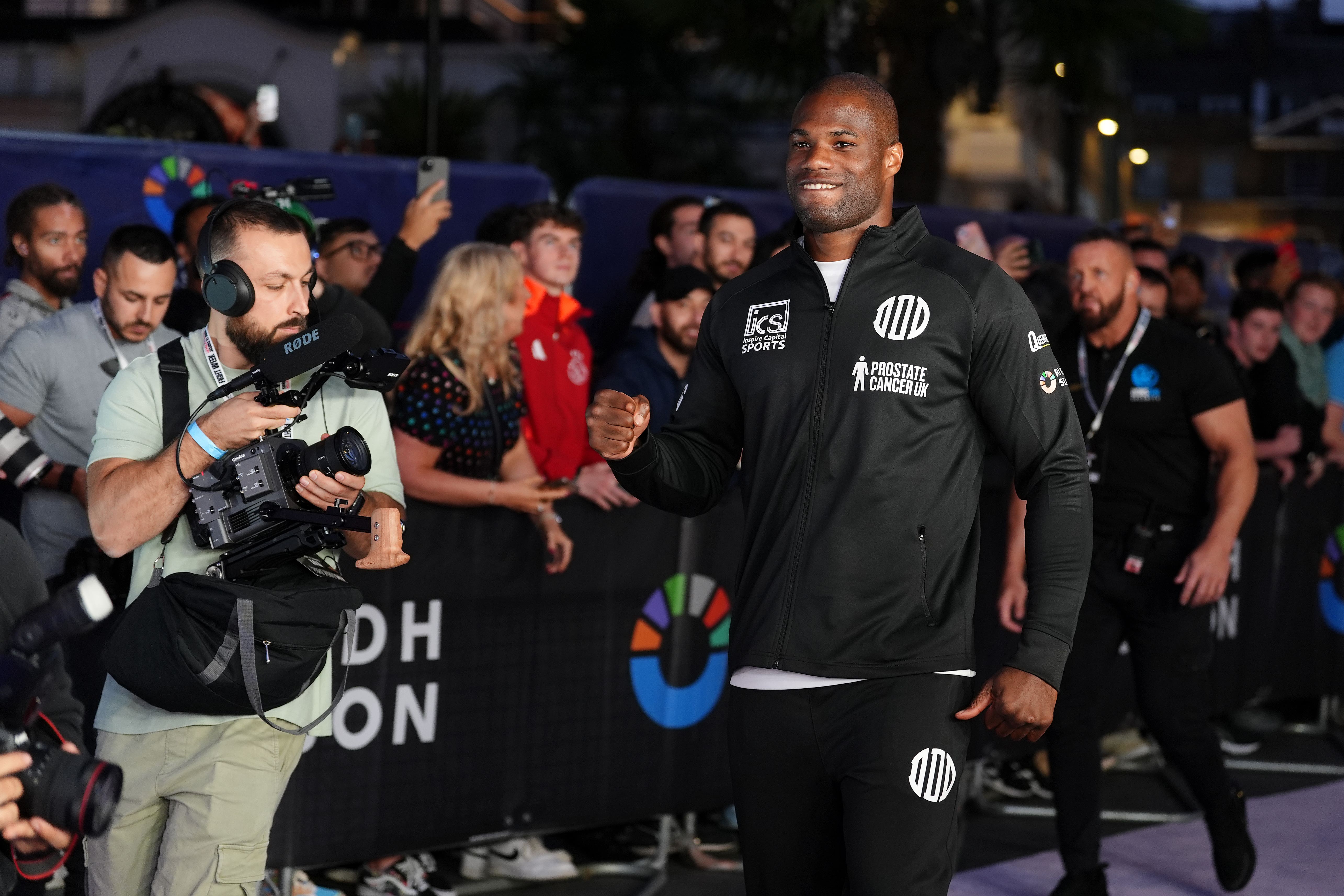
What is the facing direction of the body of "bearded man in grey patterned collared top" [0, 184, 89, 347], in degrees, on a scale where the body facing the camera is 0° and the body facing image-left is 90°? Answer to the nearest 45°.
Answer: approximately 315°

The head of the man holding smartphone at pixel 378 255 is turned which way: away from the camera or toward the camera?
toward the camera

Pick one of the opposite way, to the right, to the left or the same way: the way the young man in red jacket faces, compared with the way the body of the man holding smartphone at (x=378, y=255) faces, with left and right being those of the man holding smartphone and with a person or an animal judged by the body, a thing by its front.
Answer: the same way

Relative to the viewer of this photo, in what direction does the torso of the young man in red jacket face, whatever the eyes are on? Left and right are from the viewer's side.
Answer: facing the viewer and to the right of the viewer

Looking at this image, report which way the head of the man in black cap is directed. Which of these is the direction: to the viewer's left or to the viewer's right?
to the viewer's right

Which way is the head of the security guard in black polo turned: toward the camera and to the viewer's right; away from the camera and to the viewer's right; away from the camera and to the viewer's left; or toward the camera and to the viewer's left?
toward the camera and to the viewer's left

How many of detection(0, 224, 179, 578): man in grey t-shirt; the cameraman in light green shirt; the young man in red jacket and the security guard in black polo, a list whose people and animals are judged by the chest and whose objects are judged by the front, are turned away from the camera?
0

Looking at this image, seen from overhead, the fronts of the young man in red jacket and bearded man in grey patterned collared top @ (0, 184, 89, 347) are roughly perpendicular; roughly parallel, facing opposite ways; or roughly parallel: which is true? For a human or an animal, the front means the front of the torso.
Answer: roughly parallel

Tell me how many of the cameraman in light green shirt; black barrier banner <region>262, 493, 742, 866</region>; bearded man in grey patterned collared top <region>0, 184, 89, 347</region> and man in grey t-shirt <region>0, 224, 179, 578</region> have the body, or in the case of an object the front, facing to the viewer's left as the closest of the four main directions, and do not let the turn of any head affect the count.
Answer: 0

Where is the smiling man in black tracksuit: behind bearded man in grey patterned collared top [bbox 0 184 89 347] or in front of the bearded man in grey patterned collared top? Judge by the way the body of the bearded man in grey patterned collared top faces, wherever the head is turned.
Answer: in front

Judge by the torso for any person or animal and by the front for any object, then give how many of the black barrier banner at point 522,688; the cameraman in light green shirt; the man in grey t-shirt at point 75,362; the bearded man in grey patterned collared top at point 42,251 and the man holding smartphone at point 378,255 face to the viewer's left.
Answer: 0

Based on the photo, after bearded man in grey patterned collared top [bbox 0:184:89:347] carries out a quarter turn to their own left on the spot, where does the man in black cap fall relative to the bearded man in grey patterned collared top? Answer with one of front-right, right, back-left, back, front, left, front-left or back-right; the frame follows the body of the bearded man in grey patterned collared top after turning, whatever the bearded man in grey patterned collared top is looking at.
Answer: front-right

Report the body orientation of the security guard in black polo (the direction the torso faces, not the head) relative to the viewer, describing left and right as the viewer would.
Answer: facing the viewer and to the left of the viewer

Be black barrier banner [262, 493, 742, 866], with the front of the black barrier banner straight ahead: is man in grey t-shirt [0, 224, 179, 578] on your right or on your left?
on your right

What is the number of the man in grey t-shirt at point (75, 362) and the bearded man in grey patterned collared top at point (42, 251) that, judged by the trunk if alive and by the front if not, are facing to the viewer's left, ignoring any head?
0

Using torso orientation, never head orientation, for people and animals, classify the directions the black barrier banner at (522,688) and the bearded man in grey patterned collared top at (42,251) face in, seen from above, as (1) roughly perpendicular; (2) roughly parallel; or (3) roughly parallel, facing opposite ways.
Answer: roughly parallel

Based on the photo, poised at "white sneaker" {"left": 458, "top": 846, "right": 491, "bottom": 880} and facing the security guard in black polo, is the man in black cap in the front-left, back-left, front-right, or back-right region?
front-left

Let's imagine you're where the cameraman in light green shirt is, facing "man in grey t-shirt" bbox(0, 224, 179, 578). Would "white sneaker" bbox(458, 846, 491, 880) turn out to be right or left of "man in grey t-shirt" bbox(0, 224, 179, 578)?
right
